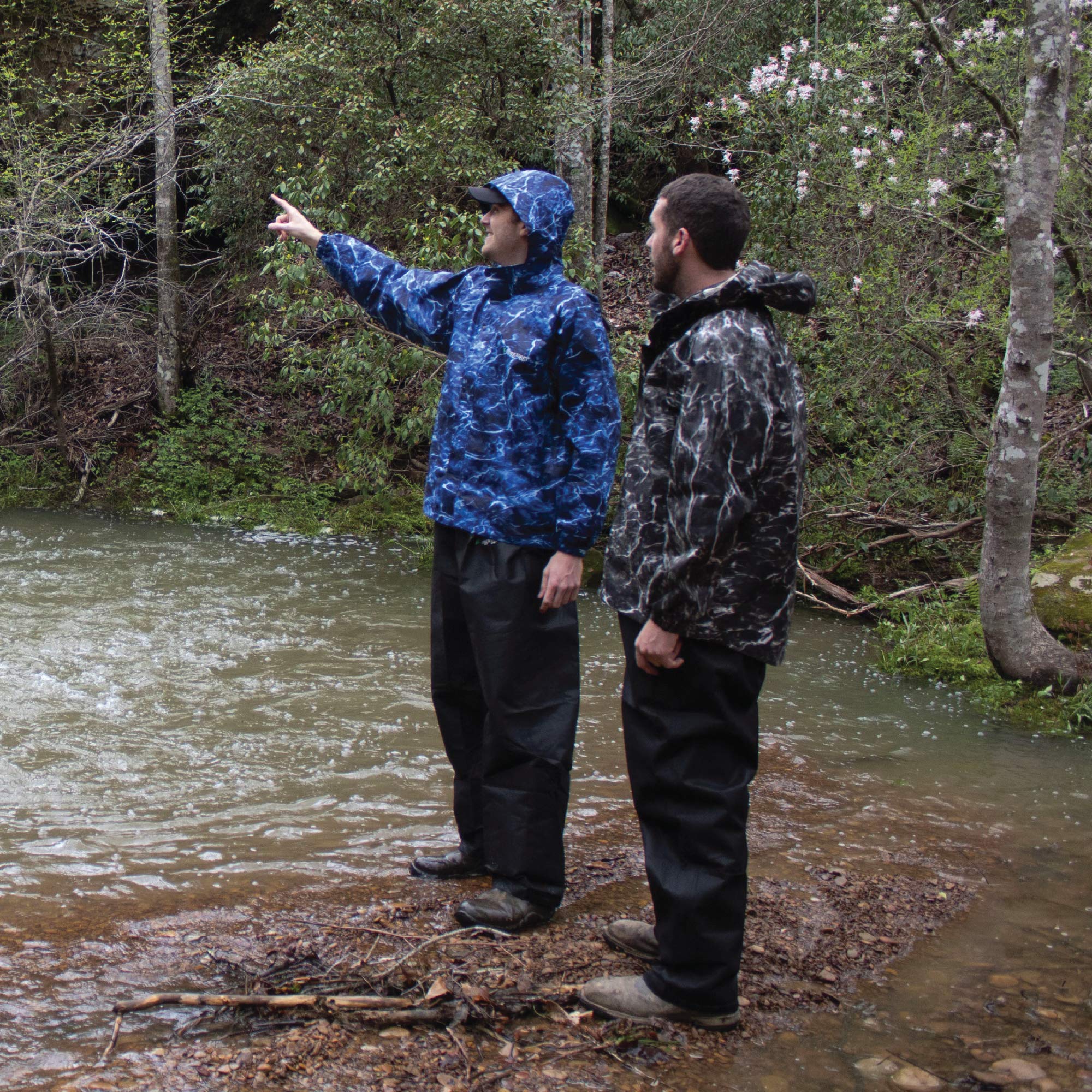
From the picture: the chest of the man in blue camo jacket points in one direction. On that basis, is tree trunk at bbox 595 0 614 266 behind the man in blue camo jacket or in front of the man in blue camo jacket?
behind

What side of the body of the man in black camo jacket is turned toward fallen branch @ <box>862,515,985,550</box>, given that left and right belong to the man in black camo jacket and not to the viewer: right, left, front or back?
right

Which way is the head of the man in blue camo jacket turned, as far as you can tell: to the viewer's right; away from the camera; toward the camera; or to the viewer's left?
to the viewer's left

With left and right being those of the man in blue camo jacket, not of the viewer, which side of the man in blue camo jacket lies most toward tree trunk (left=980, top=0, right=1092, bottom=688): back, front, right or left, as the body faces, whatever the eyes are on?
back

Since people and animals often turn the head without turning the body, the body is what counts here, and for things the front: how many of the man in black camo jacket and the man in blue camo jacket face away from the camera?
0

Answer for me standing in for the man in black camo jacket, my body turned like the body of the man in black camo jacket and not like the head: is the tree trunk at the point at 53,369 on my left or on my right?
on my right

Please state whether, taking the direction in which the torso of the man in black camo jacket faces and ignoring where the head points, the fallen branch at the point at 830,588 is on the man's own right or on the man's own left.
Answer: on the man's own right

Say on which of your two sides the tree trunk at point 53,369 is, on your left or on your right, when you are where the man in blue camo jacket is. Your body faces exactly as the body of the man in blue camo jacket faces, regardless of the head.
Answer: on your right

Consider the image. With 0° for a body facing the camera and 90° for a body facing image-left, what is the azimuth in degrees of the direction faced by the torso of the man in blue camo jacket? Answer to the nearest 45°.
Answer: approximately 45°

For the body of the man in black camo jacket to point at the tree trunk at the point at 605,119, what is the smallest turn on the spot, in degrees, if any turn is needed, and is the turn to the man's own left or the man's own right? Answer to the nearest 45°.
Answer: approximately 90° to the man's own right

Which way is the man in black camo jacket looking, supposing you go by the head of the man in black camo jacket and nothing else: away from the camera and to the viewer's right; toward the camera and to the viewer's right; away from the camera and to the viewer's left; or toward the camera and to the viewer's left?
away from the camera and to the viewer's left

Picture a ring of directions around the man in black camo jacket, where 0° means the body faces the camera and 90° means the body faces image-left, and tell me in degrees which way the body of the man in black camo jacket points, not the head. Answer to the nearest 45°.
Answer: approximately 90°
